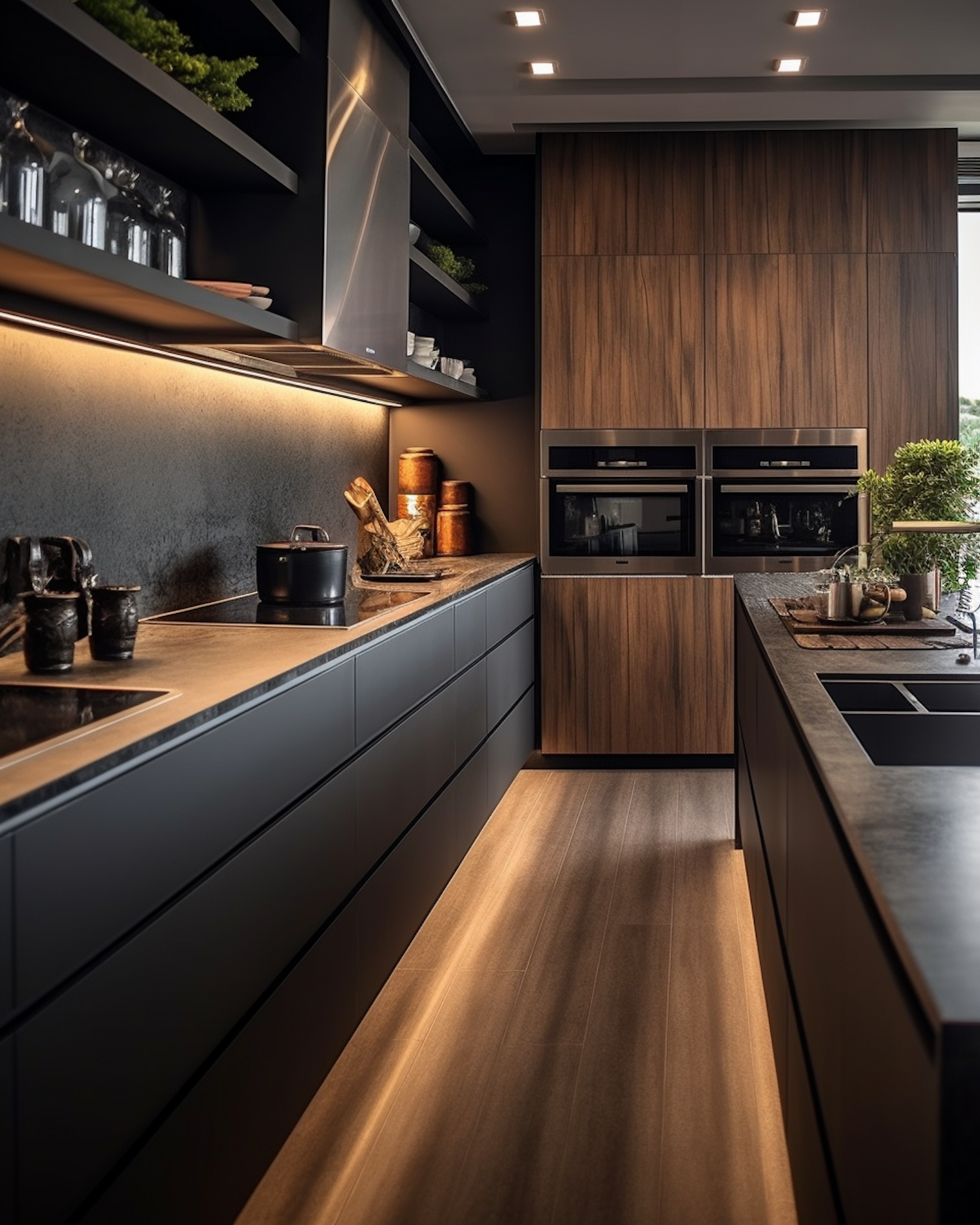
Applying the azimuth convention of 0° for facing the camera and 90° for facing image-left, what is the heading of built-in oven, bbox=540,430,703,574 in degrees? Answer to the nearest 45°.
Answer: approximately 0°

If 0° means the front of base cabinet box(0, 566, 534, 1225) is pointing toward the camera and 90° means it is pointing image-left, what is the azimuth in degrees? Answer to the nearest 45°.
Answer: approximately 270°

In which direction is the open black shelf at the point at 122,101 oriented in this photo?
to the viewer's right

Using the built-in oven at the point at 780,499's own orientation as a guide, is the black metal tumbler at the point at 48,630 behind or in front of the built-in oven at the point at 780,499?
in front

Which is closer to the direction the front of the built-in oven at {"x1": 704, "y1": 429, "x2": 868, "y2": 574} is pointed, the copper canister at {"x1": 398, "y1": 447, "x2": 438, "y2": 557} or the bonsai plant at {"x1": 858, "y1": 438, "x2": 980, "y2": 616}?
the bonsai plant

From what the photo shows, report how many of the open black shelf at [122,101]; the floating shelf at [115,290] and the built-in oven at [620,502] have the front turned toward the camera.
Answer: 1

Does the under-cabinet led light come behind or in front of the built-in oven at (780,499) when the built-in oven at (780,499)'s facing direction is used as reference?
in front

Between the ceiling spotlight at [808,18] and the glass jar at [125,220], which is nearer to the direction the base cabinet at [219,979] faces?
the ceiling spotlight

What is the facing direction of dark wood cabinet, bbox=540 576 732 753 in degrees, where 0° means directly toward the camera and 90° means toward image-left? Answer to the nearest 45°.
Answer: approximately 0°

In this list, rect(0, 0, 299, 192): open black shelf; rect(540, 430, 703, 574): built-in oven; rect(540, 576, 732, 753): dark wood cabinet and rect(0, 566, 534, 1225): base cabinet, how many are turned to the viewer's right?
2

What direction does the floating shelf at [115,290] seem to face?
to the viewer's right
